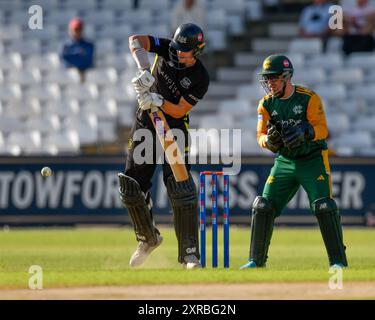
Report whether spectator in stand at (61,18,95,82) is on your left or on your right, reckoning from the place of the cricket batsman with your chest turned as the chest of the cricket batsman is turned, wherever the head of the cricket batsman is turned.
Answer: on your right

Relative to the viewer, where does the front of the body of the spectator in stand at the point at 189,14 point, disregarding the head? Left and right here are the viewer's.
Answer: facing the viewer

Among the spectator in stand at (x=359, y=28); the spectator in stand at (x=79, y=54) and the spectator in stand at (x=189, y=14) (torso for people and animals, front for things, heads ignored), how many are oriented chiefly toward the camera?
3

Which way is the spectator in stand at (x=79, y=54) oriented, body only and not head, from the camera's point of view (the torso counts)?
toward the camera

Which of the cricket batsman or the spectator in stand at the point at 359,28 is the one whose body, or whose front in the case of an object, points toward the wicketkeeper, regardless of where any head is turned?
the spectator in stand

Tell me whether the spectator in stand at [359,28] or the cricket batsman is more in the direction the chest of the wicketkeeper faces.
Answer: the cricket batsman

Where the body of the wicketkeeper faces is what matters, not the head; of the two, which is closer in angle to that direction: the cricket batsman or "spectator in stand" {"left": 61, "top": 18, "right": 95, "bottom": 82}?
the cricket batsman

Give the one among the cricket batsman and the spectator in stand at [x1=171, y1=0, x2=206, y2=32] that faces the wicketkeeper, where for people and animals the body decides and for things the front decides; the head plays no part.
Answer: the spectator in stand

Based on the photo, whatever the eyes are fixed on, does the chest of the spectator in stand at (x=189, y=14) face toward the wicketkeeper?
yes

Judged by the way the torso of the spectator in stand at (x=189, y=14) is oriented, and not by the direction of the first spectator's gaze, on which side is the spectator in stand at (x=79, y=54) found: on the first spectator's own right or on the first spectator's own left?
on the first spectator's own right

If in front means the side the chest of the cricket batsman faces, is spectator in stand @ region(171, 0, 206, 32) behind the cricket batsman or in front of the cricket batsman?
behind

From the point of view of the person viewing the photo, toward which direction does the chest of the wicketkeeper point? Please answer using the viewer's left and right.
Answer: facing the viewer and to the left of the viewer
